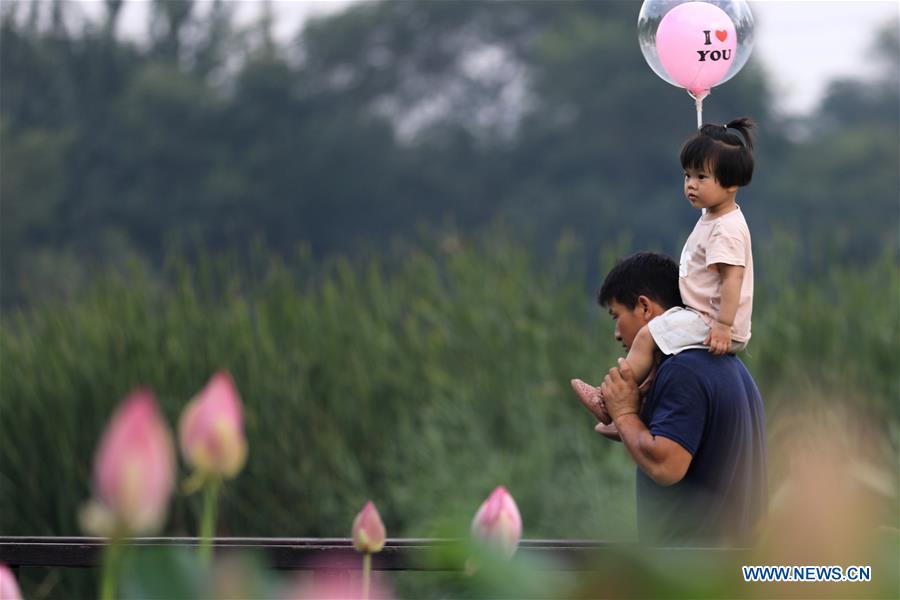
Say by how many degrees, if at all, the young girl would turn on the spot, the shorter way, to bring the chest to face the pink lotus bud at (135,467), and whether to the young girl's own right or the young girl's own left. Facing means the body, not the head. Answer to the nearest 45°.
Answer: approximately 90° to the young girl's own left

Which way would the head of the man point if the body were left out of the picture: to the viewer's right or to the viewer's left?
to the viewer's left

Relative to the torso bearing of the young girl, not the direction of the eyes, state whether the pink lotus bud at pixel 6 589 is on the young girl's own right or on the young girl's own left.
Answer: on the young girl's own left

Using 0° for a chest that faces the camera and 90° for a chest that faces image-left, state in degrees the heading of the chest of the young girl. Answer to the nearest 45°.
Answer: approximately 90°

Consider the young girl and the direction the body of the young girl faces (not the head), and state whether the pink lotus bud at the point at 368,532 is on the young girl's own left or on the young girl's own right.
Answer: on the young girl's own left

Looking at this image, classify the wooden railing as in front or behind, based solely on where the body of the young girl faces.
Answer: in front

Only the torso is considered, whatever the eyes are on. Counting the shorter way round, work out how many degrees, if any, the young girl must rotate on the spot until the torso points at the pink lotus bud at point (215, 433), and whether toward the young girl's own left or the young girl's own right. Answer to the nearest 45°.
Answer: approximately 90° to the young girl's own left
